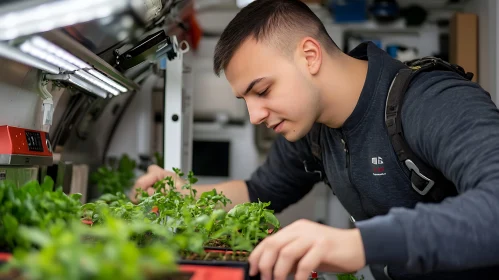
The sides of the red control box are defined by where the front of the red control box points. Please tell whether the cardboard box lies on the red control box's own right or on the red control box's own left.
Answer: on the red control box's own left

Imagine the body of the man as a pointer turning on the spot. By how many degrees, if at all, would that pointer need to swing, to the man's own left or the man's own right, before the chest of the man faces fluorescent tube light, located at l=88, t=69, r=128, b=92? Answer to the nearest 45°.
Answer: approximately 45° to the man's own right

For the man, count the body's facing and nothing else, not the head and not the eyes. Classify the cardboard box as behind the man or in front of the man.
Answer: behind

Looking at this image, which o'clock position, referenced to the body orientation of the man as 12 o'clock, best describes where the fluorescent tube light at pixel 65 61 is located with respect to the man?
The fluorescent tube light is roughly at 1 o'clock from the man.

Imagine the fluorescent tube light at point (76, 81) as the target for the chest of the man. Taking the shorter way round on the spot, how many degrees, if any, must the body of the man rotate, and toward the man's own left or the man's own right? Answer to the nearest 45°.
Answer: approximately 45° to the man's own right

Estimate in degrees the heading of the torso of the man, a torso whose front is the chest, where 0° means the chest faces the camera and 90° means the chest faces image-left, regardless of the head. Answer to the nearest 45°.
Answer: approximately 45°
